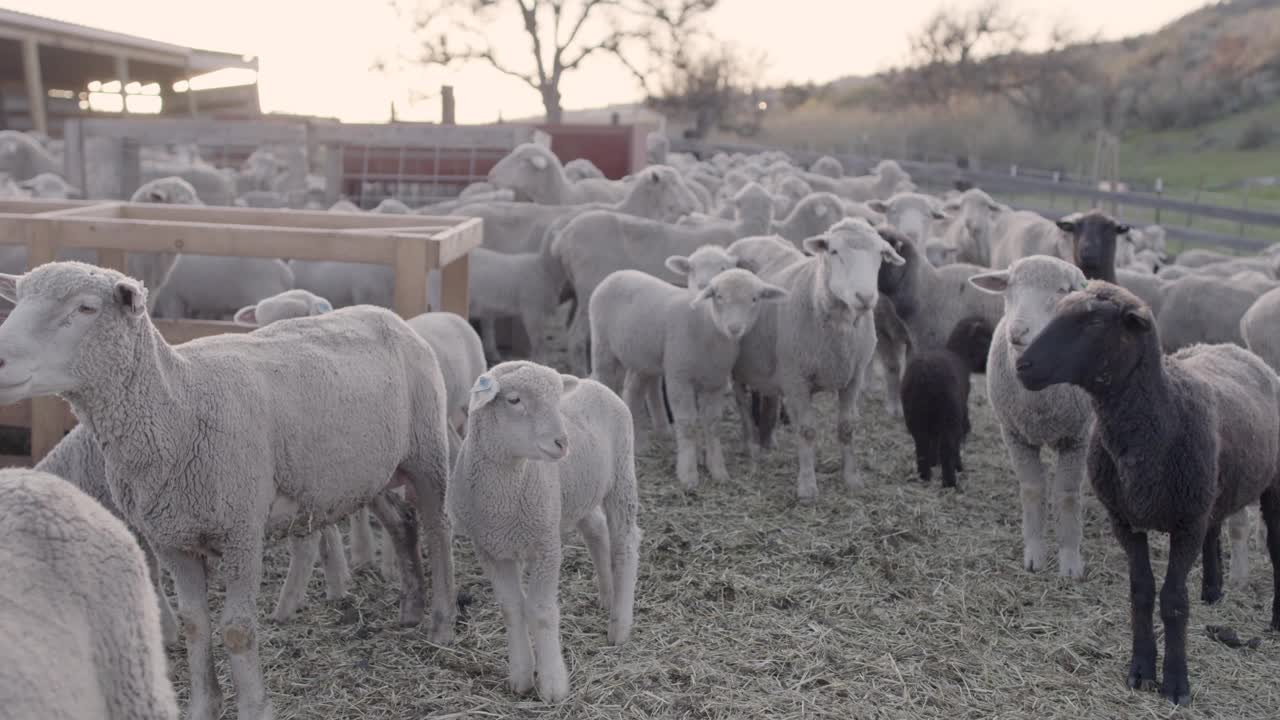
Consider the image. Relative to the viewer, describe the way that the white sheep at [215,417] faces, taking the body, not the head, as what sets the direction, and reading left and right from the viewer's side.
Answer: facing the viewer and to the left of the viewer

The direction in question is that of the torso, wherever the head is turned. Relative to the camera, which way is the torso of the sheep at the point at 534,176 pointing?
to the viewer's left

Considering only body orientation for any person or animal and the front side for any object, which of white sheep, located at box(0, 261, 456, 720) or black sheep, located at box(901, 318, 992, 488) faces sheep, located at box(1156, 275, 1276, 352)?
the black sheep

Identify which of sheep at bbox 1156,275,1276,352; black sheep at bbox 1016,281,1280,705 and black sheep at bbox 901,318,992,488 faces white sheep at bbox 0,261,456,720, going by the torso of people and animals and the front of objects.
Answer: black sheep at bbox 1016,281,1280,705

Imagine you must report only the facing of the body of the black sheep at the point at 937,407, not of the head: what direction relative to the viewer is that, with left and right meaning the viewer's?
facing away from the viewer and to the right of the viewer

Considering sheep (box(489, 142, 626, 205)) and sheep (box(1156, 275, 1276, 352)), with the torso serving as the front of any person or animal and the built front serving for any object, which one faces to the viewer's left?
sheep (box(489, 142, 626, 205))

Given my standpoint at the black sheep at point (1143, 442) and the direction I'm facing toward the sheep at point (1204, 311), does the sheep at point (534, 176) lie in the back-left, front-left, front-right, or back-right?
front-left

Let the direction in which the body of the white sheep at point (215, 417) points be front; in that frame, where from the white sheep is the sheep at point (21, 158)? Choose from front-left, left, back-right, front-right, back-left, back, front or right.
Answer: back-right

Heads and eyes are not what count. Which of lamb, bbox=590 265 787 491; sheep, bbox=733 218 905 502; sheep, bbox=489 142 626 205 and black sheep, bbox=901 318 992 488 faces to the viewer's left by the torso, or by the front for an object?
the sheep, bbox=489 142 626 205

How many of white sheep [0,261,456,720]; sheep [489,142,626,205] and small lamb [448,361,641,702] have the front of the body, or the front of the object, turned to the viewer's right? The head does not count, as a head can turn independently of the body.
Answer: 0

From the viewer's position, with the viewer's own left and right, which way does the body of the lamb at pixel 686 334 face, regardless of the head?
facing the viewer and to the right of the viewer

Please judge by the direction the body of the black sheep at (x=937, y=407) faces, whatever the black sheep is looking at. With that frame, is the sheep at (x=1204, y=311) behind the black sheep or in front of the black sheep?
in front

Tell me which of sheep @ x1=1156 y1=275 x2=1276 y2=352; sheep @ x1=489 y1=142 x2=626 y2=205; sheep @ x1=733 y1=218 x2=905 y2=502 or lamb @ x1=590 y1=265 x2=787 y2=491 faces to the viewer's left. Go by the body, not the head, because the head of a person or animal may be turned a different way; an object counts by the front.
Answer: sheep @ x1=489 y1=142 x2=626 y2=205
